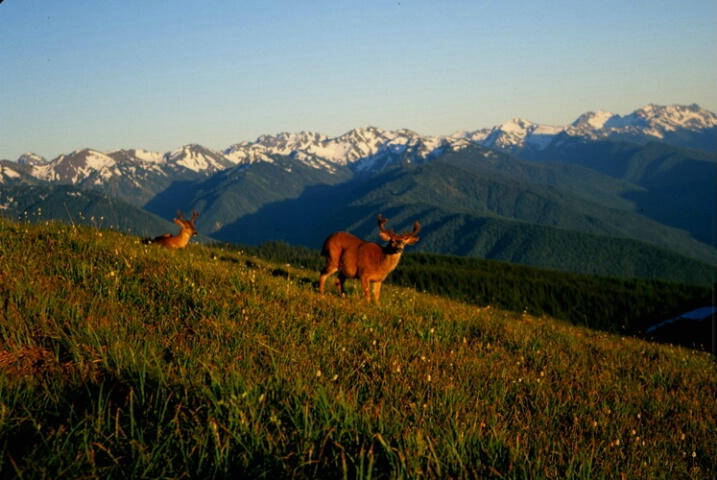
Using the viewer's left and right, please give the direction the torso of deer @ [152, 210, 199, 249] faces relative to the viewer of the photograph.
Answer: facing to the right of the viewer
